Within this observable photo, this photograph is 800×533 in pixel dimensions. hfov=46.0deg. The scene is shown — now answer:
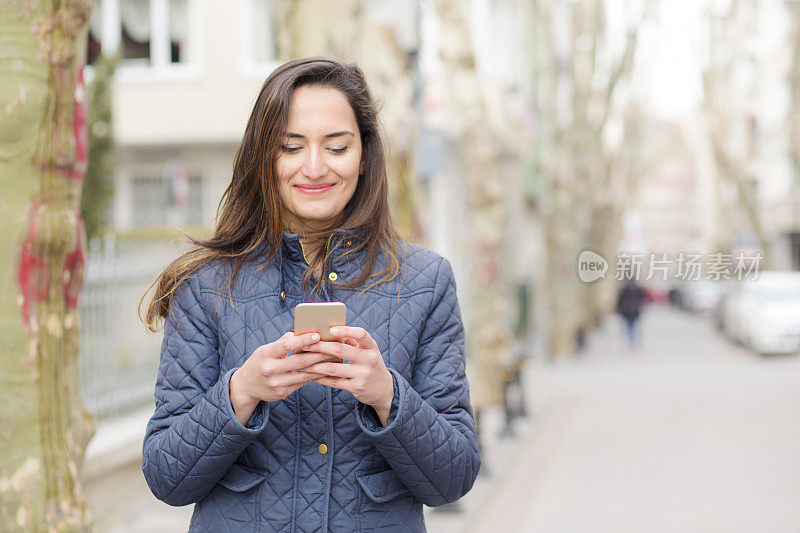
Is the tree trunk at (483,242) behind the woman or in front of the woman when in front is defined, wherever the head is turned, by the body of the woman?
behind

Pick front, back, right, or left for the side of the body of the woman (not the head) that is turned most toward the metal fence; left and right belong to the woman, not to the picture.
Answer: back

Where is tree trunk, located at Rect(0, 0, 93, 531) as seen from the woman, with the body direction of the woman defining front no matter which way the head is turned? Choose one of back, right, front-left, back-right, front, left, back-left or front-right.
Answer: back-right

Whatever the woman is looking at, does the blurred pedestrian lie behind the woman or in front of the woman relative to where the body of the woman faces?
behind

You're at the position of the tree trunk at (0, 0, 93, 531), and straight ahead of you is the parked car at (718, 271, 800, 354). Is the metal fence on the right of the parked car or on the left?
left

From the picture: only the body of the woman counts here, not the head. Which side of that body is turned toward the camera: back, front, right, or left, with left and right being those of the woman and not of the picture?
front

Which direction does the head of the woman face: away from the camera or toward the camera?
toward the camera
